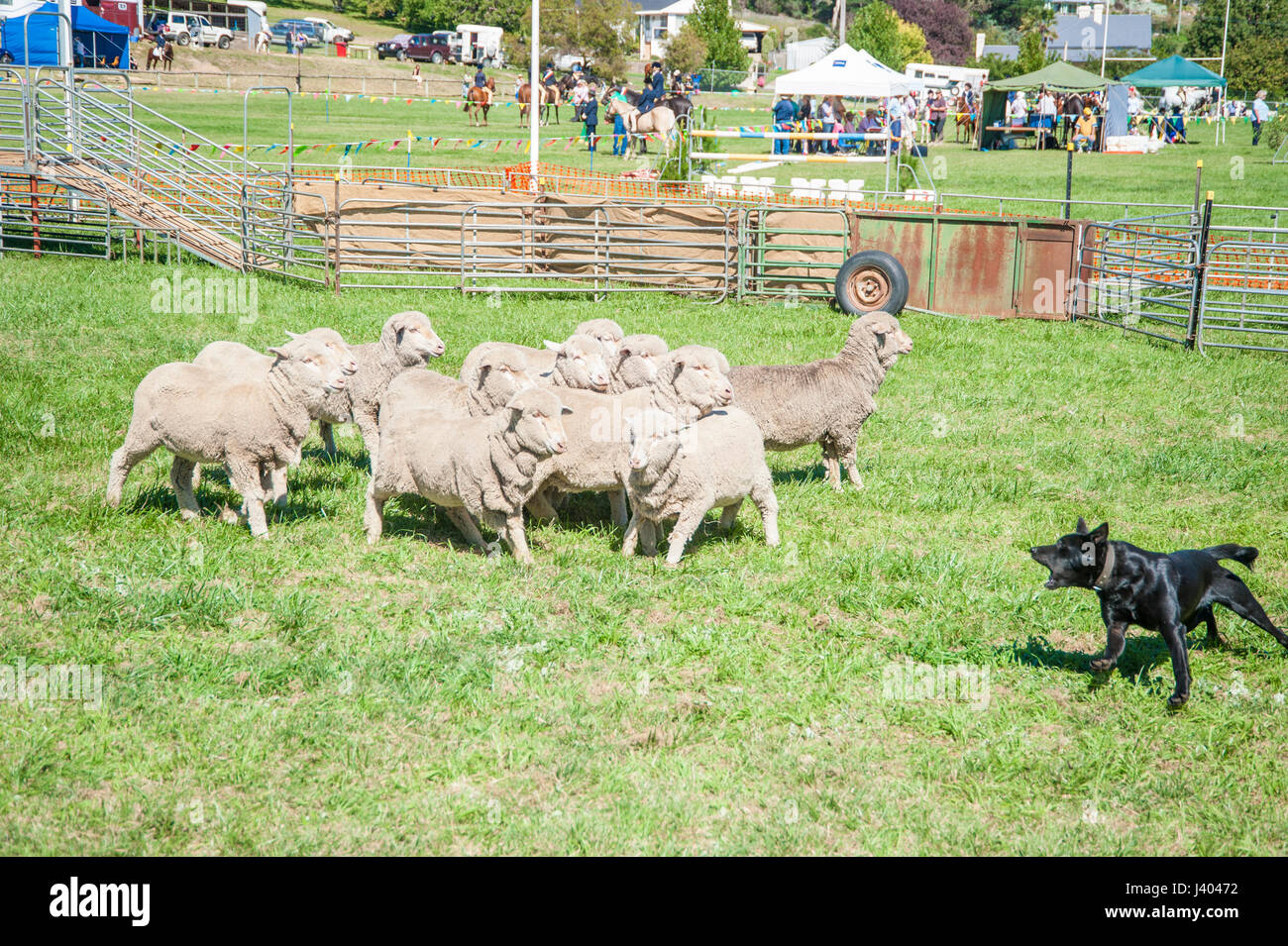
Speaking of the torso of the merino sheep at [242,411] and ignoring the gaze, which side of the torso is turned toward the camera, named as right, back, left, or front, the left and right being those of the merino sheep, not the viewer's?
right

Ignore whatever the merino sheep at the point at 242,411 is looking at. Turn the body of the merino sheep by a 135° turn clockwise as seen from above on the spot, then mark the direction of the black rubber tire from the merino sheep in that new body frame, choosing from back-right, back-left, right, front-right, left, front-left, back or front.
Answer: back

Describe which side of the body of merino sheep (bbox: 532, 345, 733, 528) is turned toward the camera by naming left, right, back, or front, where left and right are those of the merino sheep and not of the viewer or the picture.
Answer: right

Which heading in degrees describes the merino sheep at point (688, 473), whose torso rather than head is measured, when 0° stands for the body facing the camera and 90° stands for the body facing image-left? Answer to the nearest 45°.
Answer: approximately 45°

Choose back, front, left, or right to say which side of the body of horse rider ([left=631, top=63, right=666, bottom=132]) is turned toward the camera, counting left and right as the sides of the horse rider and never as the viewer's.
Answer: left

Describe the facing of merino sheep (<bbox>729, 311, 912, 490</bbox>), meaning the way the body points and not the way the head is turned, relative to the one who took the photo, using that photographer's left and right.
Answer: facing to the right of the viewer
